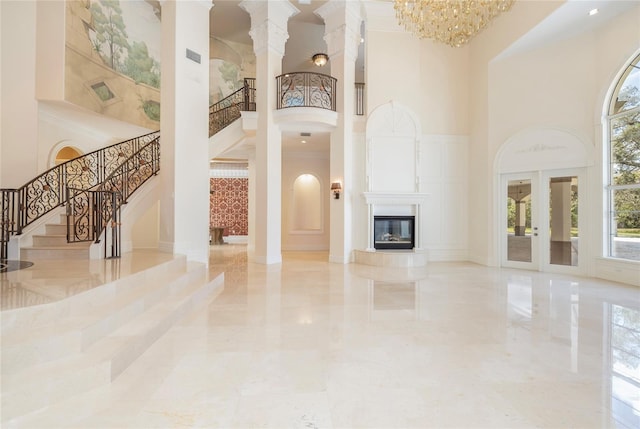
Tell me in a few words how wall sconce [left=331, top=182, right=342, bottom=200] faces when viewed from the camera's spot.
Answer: facing the viewer

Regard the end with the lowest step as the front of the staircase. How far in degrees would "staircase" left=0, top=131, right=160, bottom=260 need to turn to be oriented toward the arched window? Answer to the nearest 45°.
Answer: approximately 90° to its left

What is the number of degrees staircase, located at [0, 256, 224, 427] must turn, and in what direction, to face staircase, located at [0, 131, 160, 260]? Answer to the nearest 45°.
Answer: approximately 135° to its left

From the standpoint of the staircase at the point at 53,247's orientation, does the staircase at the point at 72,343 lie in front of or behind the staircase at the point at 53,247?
in front

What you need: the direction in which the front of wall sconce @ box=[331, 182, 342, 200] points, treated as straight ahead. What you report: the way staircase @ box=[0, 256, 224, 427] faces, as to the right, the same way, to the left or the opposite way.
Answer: to the left

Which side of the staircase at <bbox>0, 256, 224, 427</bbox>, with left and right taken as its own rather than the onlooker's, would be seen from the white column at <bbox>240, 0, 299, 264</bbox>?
left

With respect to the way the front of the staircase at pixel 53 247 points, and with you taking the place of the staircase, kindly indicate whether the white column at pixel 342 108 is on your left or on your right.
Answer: on your left

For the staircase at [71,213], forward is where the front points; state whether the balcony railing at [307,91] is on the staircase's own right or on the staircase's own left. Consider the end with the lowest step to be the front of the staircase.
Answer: on the staircase's own left

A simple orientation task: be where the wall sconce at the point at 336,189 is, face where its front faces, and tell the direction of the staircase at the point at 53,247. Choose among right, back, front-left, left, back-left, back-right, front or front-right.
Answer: front-right

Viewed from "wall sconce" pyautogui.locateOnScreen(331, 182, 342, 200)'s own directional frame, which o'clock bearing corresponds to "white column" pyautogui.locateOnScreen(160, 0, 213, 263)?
The white column is roughly at 2 o'clock from the wall sconce.

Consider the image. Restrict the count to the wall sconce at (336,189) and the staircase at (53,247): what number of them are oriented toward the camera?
2

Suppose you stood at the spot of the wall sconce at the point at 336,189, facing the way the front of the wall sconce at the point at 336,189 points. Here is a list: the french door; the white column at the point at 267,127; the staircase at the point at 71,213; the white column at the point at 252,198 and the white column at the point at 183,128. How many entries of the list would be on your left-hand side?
1
